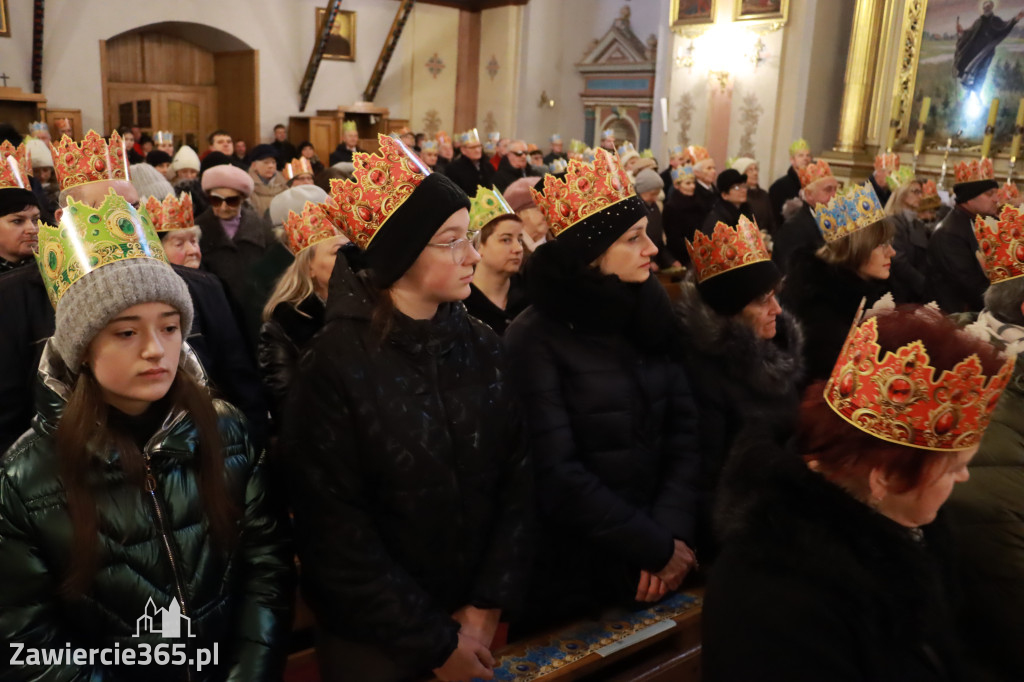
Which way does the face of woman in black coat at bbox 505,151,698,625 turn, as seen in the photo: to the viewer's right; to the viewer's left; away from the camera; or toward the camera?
to the viewer's right

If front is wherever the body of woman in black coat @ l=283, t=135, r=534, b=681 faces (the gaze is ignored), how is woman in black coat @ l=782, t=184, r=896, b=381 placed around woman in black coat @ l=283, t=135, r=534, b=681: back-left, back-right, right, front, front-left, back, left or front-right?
left

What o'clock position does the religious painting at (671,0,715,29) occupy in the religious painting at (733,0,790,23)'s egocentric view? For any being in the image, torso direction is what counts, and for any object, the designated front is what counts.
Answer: the religious painting at (671,0,715,29) is roughly at 4 o'clock from the religious painting at (733,0,790,23).

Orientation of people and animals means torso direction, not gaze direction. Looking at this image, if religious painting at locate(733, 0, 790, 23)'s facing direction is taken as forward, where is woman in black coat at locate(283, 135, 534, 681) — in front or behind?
in front

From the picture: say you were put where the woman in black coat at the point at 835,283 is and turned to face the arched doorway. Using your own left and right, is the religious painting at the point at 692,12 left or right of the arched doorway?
right

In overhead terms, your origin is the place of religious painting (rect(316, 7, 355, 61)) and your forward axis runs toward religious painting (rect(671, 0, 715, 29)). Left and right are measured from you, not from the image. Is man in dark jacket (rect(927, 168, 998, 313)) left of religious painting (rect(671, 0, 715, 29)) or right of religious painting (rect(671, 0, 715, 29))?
right

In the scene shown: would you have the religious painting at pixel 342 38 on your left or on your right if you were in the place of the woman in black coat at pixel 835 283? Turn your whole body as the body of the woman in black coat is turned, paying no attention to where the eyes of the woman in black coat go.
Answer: on your left

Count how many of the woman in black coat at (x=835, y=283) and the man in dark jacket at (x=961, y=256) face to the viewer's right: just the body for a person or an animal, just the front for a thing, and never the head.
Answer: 2

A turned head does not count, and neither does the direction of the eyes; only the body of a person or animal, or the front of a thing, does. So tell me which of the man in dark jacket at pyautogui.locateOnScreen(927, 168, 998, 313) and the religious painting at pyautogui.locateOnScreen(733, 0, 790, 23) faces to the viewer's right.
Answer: the man in dark jacket

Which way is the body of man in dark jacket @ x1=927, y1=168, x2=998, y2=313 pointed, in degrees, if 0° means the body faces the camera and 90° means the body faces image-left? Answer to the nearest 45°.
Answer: approximately 270°

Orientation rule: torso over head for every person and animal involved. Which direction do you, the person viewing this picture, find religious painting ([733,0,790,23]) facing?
facing the viewer

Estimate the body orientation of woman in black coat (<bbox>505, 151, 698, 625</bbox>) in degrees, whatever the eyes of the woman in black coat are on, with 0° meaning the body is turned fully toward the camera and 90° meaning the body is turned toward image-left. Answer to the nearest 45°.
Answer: approximately 315°

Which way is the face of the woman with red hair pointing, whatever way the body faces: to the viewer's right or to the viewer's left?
to the viewer's right

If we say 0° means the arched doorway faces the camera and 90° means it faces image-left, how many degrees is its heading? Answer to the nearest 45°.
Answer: approximately 315°

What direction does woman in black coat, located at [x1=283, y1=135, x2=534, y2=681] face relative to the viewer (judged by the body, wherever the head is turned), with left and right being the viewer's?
facing the viewer and to the right of the viewer

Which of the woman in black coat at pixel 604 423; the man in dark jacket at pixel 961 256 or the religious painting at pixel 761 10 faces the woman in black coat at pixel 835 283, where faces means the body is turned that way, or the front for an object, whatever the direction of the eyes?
the religious painting
